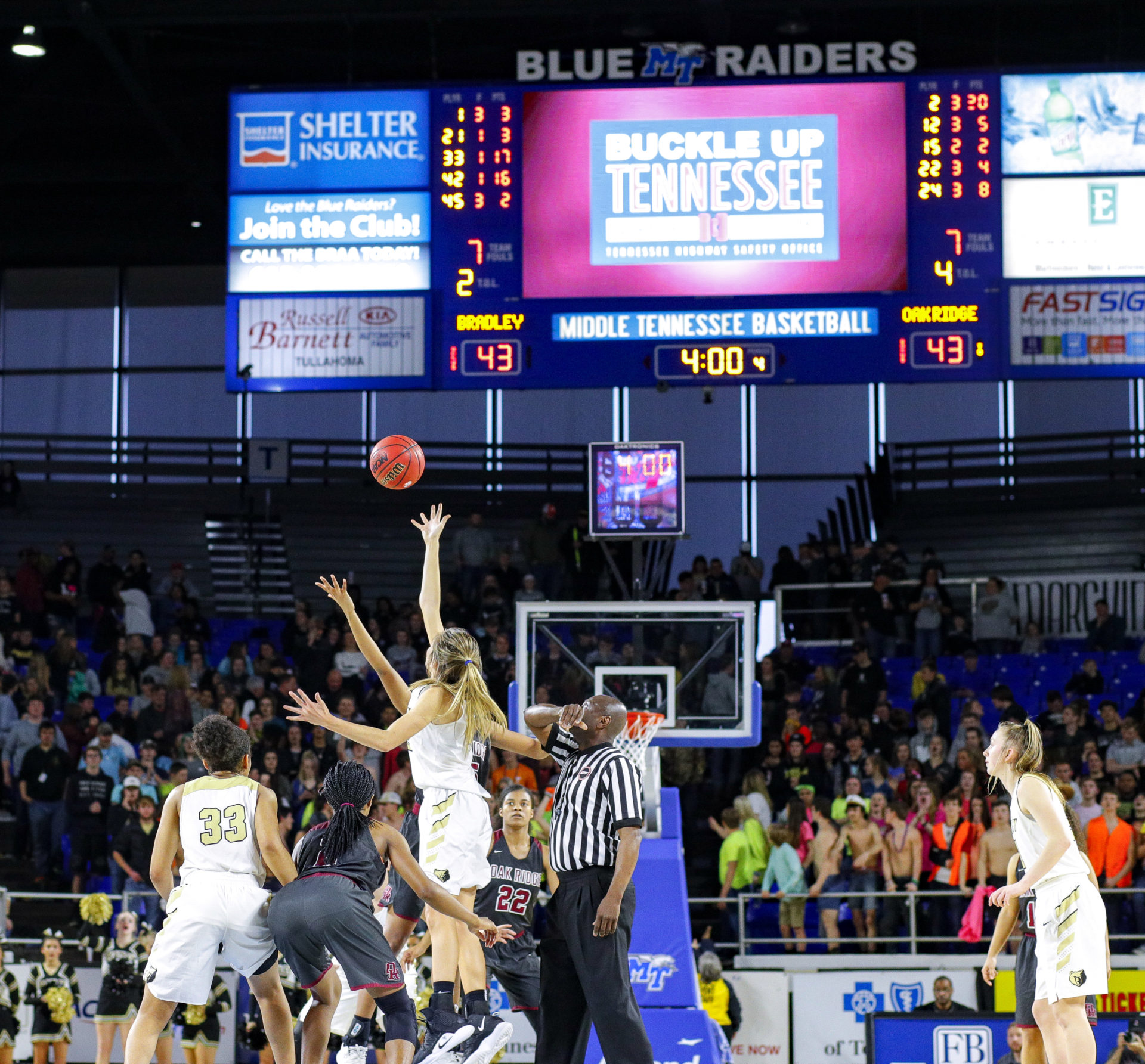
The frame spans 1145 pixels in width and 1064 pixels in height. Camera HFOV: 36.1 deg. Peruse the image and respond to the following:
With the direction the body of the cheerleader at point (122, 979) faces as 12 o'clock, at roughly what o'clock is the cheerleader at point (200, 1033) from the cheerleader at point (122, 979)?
the cheerleader at point (200, 1033) is roughly at 9 o'clock from the cheerleader at point (122, 979).

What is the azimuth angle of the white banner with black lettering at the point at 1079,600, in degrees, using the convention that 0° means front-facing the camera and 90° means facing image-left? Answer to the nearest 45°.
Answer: approximately 0°

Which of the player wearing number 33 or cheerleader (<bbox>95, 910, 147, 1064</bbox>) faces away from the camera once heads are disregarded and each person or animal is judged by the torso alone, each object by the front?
the player wearing number 33

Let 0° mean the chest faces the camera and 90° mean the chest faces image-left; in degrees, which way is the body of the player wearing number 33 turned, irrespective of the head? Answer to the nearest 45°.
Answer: approximately 180°

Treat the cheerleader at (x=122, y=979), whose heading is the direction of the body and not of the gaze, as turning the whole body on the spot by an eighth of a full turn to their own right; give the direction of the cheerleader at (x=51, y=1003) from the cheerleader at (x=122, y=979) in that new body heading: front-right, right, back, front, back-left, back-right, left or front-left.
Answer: right

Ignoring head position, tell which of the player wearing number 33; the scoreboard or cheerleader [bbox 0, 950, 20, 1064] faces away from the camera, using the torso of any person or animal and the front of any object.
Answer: the player wearing number 33

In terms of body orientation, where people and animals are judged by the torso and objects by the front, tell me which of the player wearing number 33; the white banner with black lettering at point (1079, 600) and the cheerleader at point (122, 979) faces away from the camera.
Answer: the player wearing number 33
